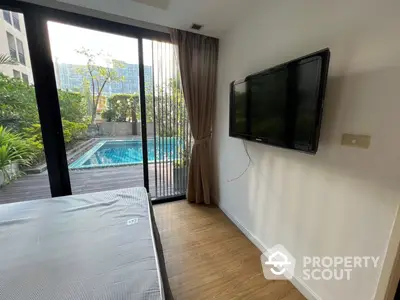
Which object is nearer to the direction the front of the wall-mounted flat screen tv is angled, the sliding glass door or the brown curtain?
the sliding glass door

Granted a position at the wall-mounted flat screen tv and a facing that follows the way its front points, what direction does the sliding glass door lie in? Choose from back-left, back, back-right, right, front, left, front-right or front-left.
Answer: front-right

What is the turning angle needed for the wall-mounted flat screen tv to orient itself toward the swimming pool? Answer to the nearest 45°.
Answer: approximately 45° to its right

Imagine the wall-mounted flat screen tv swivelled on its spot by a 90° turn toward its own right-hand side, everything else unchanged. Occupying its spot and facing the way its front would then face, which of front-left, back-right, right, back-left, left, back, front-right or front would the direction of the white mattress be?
left

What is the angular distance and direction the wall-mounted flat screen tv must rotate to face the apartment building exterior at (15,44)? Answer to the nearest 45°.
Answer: approximately 45° to its right

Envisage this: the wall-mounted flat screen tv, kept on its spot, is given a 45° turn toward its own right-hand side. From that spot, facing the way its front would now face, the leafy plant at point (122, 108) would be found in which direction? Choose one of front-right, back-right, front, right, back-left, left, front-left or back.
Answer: front

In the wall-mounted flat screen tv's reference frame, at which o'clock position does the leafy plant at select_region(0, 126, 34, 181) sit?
The leafy plant is roughly at 1 o'clock from the wall-mounted flat screen tv.

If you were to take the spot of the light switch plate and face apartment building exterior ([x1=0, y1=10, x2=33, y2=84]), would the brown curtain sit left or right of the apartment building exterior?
right

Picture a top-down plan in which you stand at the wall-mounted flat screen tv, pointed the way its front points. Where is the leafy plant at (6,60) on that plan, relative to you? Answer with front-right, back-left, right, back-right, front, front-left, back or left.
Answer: front-right

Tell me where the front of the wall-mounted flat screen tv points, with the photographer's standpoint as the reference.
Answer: facing the viewer and to the left of the viewer
